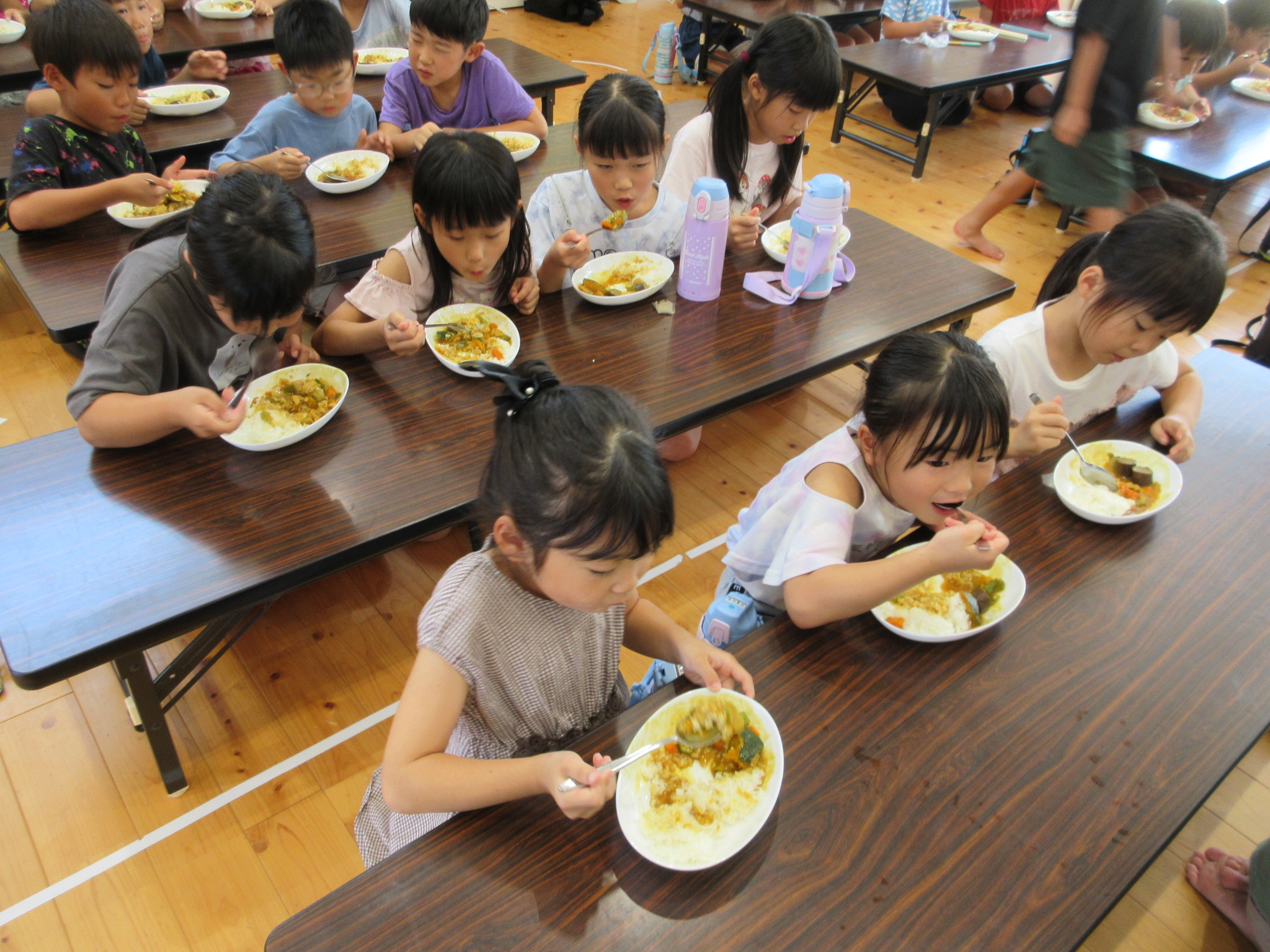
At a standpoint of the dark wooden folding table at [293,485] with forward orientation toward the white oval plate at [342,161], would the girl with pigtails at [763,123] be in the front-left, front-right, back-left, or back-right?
front-right

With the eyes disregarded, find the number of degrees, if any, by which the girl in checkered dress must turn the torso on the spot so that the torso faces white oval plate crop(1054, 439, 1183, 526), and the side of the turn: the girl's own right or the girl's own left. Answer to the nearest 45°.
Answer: approximately 90° to the girl's own left

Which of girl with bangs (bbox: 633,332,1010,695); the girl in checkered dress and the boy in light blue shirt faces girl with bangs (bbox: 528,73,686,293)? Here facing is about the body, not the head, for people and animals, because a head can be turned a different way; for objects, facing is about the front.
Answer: the boy in light blue shirt

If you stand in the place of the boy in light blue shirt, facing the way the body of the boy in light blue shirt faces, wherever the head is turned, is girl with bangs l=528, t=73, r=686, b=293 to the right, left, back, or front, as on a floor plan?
front

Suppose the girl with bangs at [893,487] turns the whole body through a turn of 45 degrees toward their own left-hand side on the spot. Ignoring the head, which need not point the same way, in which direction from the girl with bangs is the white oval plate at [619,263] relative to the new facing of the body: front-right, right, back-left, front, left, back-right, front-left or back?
back-left

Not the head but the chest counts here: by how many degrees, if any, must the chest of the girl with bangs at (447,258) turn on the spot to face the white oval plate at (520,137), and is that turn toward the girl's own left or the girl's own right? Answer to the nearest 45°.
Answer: approximately 135° to the girl's own left

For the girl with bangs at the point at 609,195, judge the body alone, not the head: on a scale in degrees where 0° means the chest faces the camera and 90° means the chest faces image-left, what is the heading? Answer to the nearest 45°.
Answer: approximately 0°

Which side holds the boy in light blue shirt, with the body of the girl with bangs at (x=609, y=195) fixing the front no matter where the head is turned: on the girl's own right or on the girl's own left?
on the girl's own right

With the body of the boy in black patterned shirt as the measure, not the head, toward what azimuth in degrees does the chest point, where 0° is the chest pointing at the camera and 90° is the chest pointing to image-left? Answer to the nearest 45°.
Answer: approximately 315°

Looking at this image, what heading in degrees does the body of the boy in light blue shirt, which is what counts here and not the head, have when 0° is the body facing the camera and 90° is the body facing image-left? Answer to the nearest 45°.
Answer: approximately 315°

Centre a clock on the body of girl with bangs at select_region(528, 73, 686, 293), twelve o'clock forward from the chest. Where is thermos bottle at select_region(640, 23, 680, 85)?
The thermos bottle is roughly at 6 o'clock from the girl with bangs.

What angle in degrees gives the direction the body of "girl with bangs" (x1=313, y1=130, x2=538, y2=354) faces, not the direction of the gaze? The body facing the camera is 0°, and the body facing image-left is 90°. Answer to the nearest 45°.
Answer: approximately 315°

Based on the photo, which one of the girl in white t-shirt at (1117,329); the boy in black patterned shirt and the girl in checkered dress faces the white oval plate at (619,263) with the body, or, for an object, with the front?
the boy in black patterned shirt

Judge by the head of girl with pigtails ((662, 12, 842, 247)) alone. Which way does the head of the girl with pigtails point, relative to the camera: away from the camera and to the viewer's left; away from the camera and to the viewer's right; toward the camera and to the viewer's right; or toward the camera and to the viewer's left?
toward the camera and to the viewer's right

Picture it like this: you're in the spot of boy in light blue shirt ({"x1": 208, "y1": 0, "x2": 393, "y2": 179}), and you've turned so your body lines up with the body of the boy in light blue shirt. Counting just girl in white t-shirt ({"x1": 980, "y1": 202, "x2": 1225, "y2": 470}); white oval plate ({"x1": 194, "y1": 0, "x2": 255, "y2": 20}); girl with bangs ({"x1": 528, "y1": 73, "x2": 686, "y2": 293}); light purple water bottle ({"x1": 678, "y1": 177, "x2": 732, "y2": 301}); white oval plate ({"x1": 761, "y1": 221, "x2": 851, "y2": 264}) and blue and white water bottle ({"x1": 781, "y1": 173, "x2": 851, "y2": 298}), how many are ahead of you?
5

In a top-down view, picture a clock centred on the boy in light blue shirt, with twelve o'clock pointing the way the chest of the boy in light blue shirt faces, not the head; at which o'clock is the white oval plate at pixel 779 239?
The white oval plate is roughly at 12 o'clock from the boy in light blue shirt.
